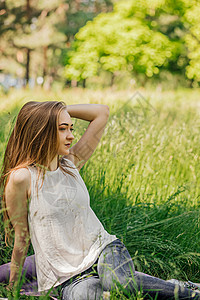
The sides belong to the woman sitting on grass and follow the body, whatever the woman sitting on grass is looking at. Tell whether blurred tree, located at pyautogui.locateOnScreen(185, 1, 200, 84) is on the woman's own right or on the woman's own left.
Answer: on the woman's own left

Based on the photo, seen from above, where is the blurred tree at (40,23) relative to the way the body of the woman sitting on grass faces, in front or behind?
behind

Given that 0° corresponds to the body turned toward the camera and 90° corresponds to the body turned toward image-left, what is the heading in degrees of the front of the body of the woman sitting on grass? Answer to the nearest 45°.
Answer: approximately 315°

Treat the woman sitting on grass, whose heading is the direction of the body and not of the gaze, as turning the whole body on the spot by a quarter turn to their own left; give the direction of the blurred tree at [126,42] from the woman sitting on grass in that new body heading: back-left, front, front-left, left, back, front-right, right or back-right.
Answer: front-left

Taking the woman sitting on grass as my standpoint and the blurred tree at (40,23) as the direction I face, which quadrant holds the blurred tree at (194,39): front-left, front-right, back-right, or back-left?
front-right
